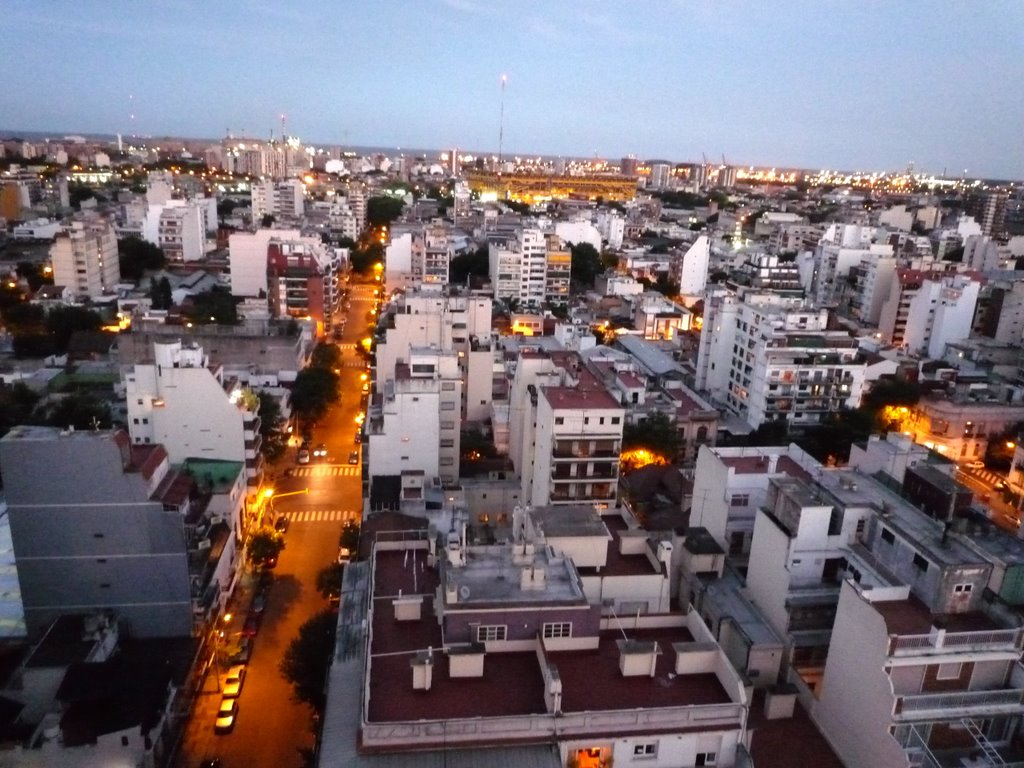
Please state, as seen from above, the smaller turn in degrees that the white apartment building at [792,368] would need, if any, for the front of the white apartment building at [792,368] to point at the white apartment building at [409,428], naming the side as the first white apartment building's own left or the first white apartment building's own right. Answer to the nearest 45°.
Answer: approximately 90° to the first white apartment building's own right

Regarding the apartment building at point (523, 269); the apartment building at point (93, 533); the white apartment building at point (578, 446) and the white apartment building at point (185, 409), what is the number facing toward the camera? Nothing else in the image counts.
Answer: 2

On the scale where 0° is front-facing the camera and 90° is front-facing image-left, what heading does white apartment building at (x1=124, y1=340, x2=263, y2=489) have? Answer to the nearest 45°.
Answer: approximately 270°

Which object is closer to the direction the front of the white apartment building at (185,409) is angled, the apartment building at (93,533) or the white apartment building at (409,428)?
the white apartment building

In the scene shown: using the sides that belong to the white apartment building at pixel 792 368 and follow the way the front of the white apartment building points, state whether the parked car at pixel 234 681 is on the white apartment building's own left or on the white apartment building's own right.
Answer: on the white apartment building's own right

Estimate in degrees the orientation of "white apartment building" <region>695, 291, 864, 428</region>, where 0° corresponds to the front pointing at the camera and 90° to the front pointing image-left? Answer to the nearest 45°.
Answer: approximately 315°

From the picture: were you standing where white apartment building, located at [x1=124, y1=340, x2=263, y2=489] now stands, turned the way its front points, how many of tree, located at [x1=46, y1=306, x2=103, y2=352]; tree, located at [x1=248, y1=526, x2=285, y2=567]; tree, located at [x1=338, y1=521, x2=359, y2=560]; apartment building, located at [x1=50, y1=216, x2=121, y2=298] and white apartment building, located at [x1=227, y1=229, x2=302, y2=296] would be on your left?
3

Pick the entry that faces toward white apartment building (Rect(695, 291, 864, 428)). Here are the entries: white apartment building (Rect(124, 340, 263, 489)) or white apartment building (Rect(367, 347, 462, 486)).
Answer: white apartment building (Rect(124, 340, 263, 489))

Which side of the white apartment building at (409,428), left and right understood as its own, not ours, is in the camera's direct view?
left

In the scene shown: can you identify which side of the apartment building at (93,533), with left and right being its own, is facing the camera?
right

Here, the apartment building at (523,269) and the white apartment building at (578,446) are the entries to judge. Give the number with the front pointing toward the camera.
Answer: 2

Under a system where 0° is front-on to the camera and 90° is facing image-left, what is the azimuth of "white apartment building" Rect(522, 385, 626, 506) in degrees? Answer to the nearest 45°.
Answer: approximately 0°

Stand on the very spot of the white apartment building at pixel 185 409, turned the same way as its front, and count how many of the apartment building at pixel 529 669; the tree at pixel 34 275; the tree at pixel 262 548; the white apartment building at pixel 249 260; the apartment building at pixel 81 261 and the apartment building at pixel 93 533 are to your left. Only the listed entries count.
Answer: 3

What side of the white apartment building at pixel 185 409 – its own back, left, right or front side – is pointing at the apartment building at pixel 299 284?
left

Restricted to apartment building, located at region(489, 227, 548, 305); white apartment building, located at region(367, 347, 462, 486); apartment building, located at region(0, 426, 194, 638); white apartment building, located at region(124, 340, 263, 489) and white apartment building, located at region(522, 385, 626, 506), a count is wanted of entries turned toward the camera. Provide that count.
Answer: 2

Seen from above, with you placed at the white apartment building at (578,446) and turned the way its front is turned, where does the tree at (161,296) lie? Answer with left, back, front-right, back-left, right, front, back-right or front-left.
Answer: back-right
